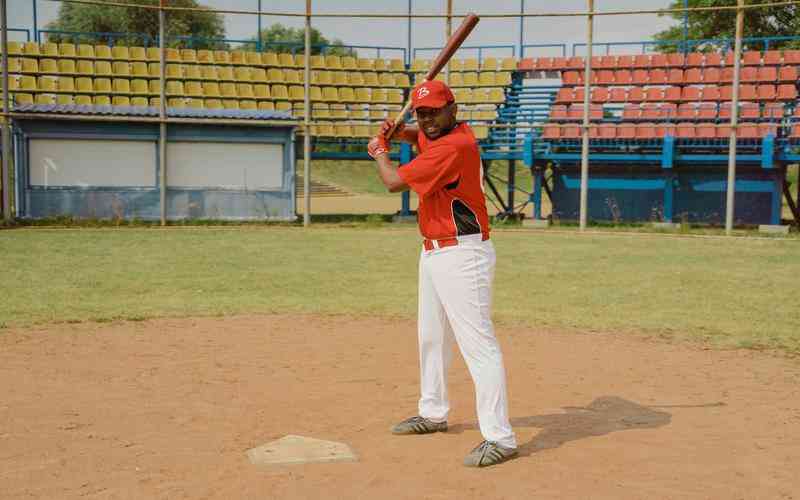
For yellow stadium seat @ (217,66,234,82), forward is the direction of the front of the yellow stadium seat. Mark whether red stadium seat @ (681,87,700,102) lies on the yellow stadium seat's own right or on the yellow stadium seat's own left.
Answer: on the yellow stadium seat's own left

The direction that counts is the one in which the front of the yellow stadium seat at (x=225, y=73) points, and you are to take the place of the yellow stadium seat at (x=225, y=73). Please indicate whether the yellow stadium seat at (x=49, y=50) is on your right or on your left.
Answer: on your right

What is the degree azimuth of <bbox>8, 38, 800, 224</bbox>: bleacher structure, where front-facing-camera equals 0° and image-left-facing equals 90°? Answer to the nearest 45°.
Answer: approximately 0°

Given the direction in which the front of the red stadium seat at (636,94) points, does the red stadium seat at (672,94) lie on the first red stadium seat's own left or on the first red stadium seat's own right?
on the first red stadium seat's own left

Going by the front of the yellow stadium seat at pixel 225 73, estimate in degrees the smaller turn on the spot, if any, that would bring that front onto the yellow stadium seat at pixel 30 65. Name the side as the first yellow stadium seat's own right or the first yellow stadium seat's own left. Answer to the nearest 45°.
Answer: approximately 90° to the first yellow stadium seat's own right
